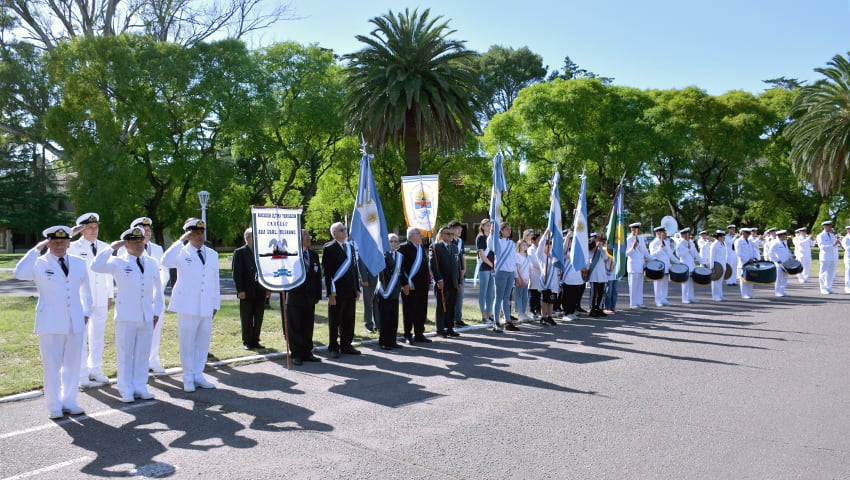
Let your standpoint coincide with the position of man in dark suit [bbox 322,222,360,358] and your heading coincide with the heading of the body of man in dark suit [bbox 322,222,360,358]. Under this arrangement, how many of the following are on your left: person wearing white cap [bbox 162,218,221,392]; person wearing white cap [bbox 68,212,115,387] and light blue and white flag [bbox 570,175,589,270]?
1

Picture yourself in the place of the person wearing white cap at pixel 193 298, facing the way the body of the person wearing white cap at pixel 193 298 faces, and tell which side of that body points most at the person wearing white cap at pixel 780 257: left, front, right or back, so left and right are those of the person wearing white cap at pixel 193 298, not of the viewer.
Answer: left

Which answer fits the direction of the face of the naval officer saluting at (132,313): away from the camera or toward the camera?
toward the camera

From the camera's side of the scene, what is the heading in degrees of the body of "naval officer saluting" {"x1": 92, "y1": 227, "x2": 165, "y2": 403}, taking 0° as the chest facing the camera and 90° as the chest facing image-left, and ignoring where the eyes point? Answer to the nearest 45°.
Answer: approximately 315°

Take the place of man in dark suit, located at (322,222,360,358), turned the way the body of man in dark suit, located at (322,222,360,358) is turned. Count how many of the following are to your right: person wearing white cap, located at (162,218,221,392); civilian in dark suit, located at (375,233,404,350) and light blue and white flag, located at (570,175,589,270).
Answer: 1

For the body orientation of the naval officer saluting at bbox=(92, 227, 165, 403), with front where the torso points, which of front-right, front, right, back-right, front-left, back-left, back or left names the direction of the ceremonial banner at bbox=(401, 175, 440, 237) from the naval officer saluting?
left

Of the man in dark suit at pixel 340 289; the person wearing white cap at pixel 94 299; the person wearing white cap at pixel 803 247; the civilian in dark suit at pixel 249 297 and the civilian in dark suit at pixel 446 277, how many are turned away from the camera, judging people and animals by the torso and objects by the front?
0

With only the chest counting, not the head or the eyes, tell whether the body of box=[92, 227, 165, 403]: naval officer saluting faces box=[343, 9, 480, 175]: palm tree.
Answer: no

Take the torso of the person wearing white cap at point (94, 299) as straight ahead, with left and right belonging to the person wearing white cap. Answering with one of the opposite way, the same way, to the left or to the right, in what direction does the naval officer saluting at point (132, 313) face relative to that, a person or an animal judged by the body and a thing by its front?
the same way

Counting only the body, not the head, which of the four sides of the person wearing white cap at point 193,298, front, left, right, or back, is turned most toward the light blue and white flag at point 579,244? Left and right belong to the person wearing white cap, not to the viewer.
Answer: left

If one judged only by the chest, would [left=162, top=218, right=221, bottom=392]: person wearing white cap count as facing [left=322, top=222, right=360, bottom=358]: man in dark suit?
no

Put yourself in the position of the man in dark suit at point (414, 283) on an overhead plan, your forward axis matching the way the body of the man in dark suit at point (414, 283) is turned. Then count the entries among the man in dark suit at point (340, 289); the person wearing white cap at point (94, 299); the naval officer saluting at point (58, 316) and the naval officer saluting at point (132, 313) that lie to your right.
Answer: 4

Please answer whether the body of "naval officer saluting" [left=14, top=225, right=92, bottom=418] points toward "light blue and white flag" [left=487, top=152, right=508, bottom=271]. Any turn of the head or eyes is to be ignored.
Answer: no

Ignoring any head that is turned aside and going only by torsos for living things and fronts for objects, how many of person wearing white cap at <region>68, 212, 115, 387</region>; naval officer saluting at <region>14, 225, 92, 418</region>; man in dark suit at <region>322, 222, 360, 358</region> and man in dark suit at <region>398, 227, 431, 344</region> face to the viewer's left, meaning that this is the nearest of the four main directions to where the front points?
0

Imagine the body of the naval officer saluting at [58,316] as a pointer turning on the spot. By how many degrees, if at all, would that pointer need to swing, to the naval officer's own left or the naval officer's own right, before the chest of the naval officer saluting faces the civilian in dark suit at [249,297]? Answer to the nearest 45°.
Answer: approximately 90° to the naval officer's own left

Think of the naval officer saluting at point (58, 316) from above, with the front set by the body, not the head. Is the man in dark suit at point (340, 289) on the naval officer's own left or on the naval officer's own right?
on the naval officer's own left

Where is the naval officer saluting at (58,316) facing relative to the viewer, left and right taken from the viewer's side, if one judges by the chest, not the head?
facing the viewer and to the right of the viewer

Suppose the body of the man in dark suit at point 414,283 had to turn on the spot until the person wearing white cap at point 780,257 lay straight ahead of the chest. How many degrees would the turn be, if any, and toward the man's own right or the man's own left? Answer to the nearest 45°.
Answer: approximately 90° to the man's own left

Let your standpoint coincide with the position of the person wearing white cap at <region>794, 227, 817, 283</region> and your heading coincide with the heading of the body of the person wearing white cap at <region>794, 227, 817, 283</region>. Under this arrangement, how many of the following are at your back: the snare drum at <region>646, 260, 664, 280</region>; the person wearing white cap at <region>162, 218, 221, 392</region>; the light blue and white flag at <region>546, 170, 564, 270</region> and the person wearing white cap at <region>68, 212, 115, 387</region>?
0

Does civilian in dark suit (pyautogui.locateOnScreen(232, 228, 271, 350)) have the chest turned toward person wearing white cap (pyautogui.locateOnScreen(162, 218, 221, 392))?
no

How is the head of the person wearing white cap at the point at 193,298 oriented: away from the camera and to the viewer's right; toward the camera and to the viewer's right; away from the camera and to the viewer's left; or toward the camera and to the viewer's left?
toward the camera and to the viewer's right
